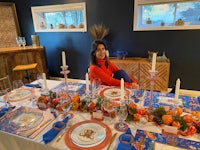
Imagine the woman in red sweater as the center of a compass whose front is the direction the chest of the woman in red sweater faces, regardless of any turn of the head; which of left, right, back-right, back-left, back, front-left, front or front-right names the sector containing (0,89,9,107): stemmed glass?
right

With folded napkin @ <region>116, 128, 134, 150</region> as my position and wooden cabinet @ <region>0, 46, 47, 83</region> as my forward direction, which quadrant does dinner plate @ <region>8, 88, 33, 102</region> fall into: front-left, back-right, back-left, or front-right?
front-left

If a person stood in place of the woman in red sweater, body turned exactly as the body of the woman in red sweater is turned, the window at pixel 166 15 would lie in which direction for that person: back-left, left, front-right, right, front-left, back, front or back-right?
left

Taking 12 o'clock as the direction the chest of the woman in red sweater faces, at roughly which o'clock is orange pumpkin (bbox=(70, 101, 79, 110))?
The orange pumpkin is roughly at 2 o'clock from the woman in red sweater.

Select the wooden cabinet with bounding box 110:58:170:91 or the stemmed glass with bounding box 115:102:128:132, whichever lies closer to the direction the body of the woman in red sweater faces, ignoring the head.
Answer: the stemmed glass

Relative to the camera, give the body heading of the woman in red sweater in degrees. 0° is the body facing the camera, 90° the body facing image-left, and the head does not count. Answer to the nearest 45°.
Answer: approximately 315°

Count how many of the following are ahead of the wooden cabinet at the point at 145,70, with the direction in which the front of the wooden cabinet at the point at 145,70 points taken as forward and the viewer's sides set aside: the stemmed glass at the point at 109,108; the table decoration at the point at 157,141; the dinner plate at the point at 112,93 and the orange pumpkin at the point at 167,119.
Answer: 4

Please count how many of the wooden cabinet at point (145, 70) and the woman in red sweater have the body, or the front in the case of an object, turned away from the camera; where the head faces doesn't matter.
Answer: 0

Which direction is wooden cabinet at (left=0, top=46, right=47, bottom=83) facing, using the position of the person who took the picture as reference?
facing the viewer and to the right of the viewer

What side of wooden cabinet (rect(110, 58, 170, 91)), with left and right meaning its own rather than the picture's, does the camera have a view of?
front

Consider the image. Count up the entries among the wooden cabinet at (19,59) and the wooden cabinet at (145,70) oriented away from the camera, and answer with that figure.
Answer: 0

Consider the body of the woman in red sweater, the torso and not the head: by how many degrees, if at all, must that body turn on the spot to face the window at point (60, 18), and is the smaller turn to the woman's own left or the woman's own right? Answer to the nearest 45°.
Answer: approximately 180°
